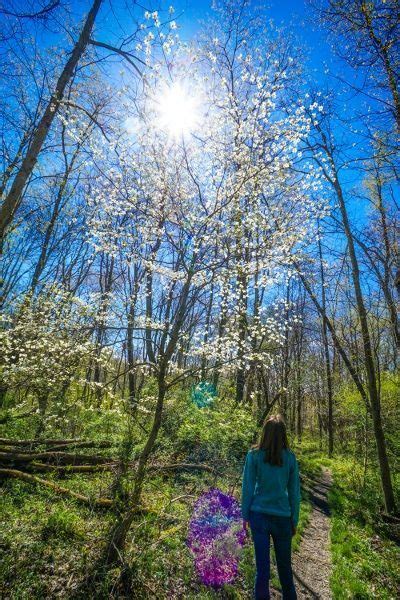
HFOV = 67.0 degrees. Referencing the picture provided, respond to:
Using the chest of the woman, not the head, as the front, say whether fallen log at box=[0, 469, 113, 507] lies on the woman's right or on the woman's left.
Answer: on the woman's left

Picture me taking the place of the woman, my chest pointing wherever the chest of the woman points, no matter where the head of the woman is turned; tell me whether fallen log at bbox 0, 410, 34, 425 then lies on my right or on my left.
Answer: on my left

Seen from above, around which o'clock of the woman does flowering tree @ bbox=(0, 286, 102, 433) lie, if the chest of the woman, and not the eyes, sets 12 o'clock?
The flowering tree is roughly at 10 o'clock from the woman.

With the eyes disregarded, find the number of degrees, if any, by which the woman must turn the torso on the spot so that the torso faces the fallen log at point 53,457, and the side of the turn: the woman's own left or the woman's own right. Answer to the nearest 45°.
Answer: approximately 45° to the woman's own left

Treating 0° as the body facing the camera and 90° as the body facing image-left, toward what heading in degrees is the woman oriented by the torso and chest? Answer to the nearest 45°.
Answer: approximately 180°

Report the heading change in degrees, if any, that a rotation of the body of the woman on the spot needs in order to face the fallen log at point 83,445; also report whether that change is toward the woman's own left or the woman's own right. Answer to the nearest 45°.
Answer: approximately 45° to the woman's own left

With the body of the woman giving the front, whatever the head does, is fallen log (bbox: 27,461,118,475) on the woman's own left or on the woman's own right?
on the woman's own left

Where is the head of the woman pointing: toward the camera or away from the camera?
away from the camera
